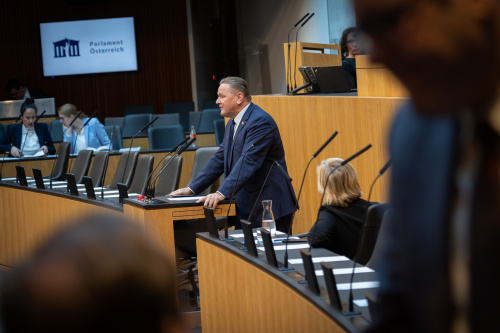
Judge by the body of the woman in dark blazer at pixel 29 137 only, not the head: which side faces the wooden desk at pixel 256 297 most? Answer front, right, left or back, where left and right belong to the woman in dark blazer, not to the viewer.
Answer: front

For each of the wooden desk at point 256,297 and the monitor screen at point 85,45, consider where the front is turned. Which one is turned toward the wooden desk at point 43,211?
the monitor screen

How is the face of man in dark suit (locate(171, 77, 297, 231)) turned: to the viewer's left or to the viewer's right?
to the viewer's left

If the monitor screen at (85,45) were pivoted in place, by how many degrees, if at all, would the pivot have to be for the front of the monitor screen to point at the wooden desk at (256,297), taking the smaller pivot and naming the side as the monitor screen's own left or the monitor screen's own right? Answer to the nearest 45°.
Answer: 0° — it already faces it

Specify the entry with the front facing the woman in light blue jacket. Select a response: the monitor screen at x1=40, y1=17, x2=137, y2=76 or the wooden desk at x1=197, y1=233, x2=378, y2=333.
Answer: the monitor screen

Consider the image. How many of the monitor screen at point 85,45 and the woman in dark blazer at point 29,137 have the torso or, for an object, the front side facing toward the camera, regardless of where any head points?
2

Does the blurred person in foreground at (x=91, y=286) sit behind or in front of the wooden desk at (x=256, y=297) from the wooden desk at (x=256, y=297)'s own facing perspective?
in front
